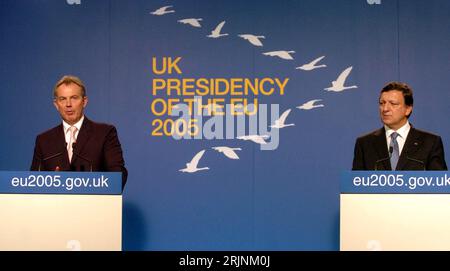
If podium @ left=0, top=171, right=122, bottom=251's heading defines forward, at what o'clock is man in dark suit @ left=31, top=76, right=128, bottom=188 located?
The man in dark suit is roughly at 6 o'clock from the podium.

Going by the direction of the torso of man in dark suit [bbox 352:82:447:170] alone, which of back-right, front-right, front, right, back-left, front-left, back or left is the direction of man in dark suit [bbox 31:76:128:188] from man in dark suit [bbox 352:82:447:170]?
right

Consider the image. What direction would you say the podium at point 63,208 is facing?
toward the camera

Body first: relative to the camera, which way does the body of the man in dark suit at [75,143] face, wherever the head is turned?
toward the camera

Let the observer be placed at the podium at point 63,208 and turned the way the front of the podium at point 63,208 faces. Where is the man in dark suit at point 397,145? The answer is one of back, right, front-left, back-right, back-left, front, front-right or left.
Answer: left

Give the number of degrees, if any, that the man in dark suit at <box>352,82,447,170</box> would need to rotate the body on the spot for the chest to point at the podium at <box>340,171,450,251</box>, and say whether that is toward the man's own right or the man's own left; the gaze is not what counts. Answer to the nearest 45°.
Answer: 0° — they already face it

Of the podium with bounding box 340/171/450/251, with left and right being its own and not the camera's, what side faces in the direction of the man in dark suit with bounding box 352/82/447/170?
back

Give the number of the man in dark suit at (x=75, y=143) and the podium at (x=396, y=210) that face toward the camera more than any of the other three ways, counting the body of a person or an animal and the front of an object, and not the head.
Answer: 2

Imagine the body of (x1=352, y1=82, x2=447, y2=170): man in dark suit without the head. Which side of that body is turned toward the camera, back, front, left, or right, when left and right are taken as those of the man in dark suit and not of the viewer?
front

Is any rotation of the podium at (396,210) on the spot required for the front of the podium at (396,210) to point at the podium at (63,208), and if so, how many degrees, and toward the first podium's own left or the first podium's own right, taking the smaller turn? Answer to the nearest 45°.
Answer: approximately 90° to the first podium's own right

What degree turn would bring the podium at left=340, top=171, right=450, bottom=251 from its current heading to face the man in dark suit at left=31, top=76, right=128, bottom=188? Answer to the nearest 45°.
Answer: approximately 90° to its right
